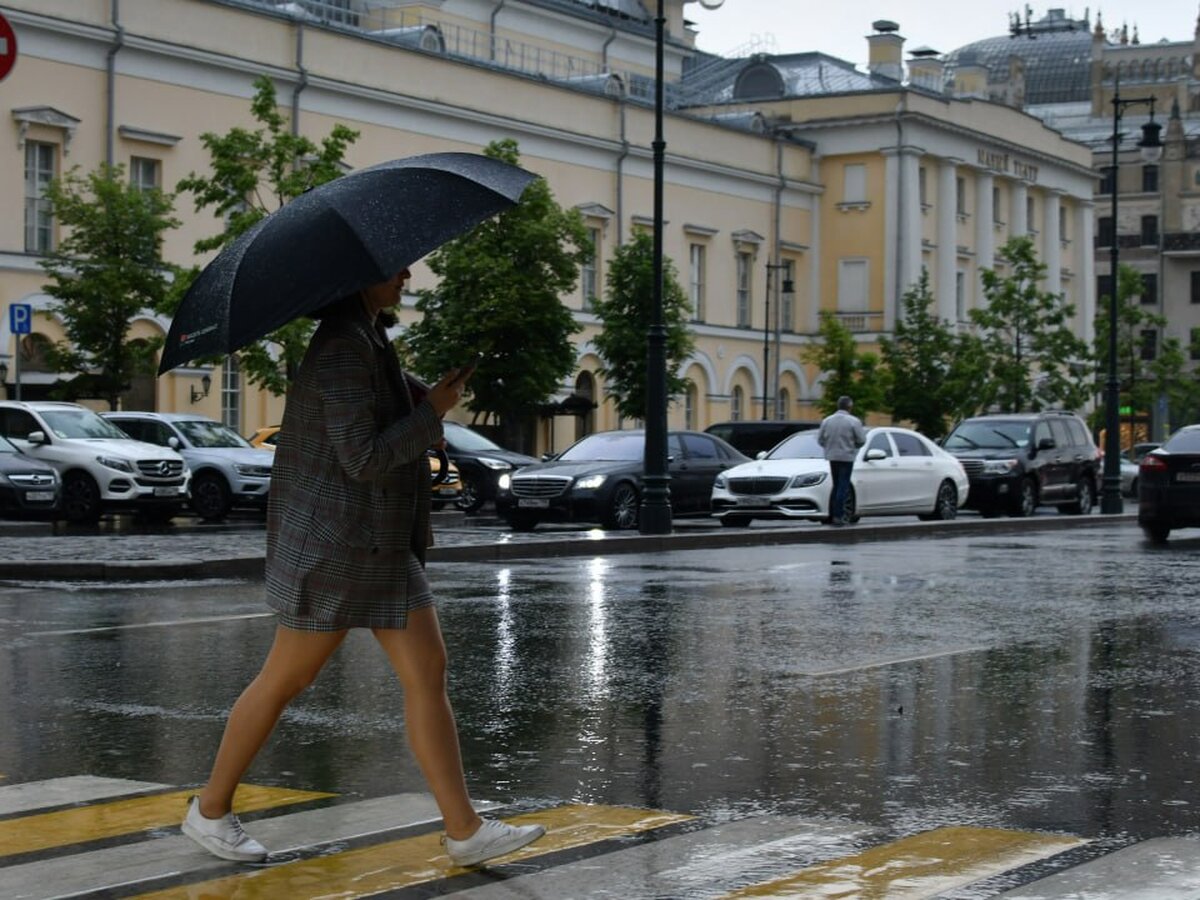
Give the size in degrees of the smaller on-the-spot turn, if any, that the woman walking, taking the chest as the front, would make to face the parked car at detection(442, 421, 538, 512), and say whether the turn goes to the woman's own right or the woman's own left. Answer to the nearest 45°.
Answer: approximately 90° to the woman's own left

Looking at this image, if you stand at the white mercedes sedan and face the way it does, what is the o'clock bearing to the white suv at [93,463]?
The white suv is roughly at 1 o'clock from the white mercedes sedan.

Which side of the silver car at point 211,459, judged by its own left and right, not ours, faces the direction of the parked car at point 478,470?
left

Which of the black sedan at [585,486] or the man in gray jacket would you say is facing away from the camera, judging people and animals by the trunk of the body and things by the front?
the man in gray jacket

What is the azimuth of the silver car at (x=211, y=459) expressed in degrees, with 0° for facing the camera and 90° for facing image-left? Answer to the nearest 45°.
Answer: approximately 315°

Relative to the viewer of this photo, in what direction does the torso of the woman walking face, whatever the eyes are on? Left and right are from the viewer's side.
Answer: facing to the right of the viewer

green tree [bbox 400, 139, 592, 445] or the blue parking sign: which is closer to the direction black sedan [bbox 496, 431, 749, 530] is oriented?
the blue parking sign

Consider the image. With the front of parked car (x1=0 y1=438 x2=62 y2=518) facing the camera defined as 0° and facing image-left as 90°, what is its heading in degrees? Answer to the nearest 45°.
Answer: approximately 315°

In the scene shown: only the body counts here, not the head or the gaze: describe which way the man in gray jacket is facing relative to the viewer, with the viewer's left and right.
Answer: facing away from the viewer

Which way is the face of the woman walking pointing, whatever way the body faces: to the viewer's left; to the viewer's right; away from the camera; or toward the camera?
to the viewer's right

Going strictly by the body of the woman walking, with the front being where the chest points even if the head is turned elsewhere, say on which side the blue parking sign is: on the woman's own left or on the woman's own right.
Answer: on the woman's own left

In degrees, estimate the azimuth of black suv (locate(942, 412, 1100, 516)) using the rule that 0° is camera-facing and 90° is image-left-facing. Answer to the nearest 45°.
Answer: approximately 45°
